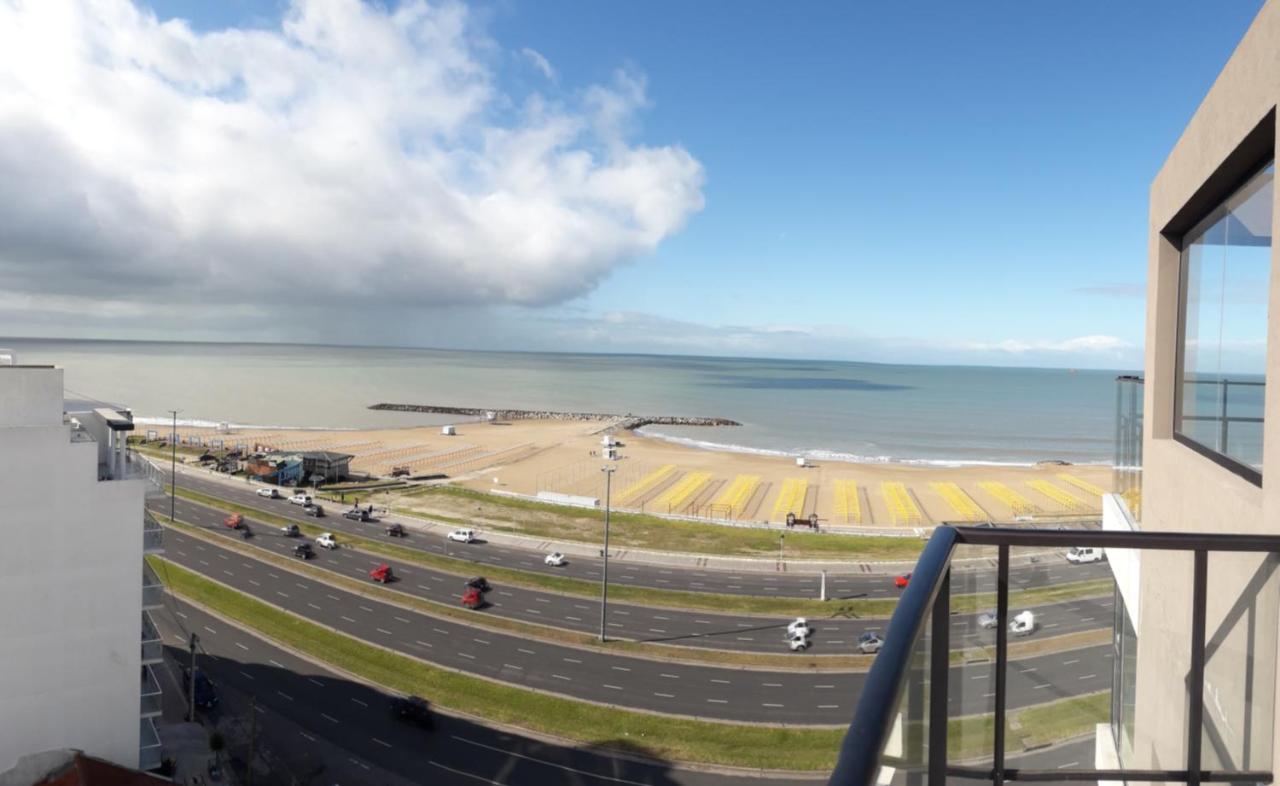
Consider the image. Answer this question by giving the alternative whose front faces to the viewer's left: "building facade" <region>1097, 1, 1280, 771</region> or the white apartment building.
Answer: the building facade

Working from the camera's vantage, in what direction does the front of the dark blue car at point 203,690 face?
facing the viewer and to the right of the viewer

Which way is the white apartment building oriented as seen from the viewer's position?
to the viewer's right

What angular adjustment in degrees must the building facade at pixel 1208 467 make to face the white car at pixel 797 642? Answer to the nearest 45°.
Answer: approximately 45° to its right

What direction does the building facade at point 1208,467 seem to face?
to the viewer's left

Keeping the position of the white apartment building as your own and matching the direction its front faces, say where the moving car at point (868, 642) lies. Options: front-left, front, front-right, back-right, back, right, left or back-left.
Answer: front

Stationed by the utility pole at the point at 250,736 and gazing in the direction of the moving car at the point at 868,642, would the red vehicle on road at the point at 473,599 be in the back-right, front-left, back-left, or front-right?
front-left

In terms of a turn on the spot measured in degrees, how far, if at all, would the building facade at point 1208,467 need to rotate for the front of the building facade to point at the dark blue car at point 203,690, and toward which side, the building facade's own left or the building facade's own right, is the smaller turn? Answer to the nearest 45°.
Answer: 0° — it already faces it

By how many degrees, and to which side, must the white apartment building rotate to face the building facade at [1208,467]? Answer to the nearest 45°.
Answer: approximately 90° to its right

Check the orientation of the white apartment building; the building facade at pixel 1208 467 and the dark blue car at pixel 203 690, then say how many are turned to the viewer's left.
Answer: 1

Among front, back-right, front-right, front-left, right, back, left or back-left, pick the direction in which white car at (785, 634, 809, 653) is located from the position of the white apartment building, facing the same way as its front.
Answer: front

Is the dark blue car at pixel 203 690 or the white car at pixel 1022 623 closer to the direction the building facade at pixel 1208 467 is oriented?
the dark blue car

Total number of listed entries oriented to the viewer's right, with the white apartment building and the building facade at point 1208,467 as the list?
1
